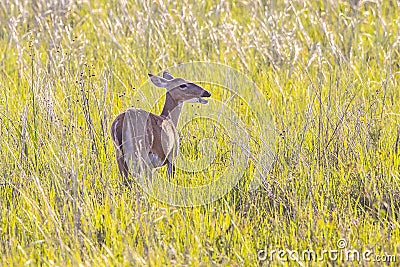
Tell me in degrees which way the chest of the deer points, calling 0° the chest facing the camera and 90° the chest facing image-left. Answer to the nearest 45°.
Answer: approximately 225°
